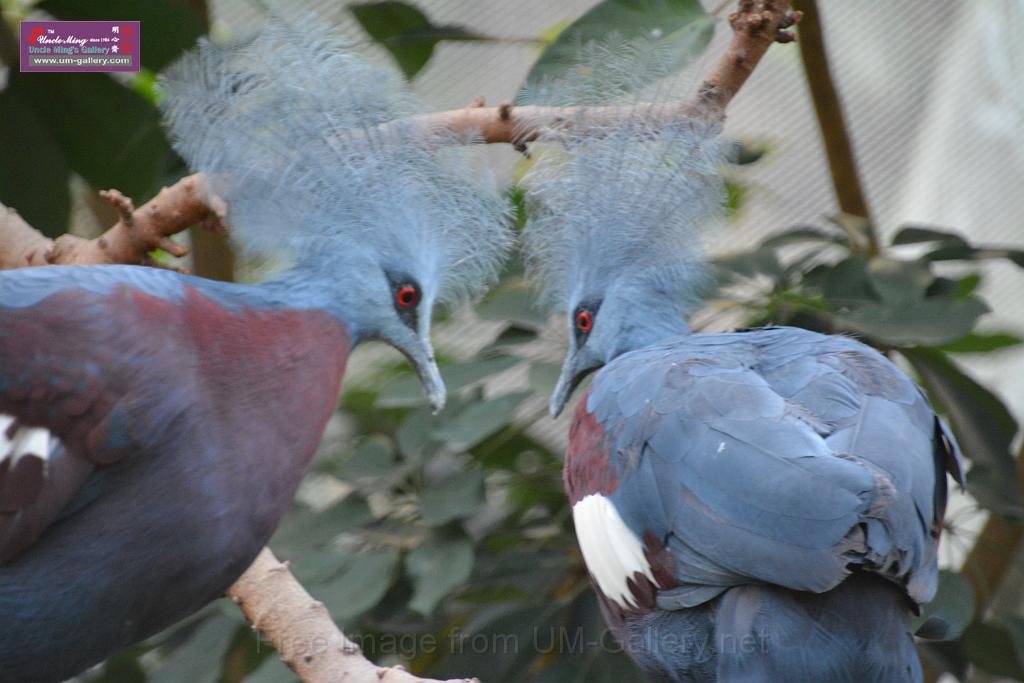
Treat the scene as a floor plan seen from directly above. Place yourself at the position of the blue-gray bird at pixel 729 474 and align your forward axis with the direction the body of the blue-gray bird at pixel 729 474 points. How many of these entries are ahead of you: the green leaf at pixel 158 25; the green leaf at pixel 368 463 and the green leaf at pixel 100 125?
3

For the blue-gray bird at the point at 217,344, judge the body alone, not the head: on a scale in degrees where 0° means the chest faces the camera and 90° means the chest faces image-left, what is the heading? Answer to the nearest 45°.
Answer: approximately 270°

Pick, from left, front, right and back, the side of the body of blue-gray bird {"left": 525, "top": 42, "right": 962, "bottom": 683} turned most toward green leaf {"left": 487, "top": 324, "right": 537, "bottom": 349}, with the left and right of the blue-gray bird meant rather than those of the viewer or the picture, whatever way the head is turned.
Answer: front

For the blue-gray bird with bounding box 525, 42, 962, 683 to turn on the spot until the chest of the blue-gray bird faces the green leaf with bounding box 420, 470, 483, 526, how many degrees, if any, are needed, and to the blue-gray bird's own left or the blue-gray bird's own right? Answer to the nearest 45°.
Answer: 0° — it already faces it

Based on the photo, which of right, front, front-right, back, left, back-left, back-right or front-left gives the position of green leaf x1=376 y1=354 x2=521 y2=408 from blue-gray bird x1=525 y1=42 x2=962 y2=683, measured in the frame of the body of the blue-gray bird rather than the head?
front

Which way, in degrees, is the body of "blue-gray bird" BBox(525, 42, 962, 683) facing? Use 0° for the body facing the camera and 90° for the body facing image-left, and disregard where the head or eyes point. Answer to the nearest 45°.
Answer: approximately 135°

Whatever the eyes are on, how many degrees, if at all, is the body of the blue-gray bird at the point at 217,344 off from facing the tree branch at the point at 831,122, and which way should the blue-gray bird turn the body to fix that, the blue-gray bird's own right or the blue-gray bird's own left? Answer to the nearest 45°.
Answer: approximately 45° to the blue-gray bird's own left

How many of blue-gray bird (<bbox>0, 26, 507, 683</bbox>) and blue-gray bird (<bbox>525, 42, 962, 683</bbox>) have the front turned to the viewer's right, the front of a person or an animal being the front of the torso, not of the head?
1

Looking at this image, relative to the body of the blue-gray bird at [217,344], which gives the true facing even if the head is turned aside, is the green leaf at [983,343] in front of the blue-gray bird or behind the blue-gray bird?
in front

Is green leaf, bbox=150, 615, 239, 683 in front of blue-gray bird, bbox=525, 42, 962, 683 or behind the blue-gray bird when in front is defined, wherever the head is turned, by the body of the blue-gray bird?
in front
